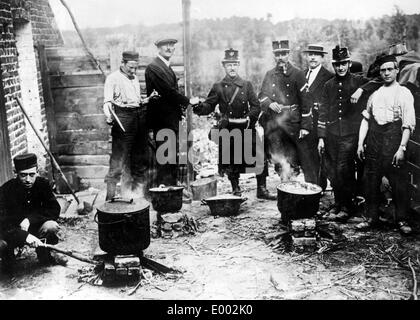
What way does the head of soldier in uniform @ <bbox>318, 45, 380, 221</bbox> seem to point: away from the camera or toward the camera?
toward the camera

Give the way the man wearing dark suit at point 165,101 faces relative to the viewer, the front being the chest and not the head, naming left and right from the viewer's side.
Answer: facing the viewer and to the right of the viewer

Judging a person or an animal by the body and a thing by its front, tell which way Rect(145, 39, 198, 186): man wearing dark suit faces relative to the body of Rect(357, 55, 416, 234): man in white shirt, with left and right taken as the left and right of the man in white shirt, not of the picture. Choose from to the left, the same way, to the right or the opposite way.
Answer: to the left

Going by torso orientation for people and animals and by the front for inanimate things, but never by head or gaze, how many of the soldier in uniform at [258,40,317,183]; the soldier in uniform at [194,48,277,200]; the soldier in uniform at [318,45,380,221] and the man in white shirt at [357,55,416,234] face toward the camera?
4

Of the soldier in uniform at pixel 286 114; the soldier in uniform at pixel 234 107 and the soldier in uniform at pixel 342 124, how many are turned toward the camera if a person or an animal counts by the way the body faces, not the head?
3

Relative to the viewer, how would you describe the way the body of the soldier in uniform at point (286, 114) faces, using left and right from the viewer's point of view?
facing the viewer

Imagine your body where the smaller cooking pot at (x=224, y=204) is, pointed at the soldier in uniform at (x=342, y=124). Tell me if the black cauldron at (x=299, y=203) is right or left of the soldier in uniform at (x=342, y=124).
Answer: right

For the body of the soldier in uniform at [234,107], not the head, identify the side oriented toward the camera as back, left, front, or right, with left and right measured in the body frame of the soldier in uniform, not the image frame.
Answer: front

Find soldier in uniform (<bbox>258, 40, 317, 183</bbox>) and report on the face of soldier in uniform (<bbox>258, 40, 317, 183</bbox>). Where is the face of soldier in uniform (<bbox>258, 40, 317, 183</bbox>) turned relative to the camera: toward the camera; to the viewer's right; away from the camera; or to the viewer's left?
toward the camera

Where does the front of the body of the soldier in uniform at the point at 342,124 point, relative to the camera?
toward the camera

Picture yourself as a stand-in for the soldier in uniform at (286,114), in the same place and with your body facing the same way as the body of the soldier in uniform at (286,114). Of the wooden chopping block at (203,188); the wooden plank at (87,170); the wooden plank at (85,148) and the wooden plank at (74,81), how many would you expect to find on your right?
4

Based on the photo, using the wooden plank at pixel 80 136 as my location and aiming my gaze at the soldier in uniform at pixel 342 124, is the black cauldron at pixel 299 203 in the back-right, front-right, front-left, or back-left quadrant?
front-right

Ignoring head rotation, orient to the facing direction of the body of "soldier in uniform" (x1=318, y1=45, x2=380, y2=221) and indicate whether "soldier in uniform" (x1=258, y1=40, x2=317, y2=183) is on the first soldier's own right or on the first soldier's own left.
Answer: on the first soldier's own right

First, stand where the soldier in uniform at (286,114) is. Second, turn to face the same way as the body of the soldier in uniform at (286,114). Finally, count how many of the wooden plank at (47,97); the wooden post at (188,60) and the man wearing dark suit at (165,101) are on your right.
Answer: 3

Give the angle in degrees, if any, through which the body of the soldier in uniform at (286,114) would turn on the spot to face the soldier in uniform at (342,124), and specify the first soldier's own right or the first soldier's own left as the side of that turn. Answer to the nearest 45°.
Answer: approximately 45° to the first soldier's own left
